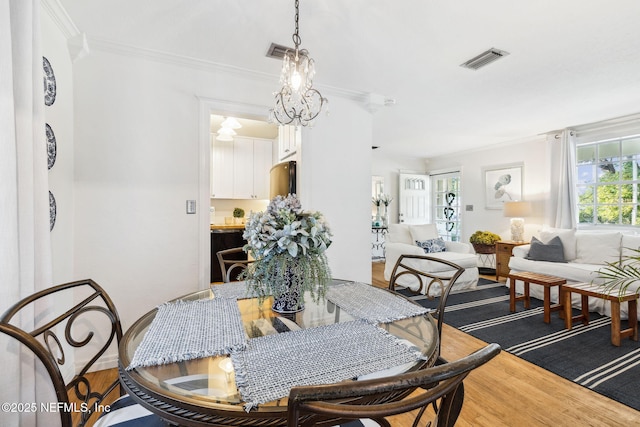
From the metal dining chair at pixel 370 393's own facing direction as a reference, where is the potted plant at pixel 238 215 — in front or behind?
in front

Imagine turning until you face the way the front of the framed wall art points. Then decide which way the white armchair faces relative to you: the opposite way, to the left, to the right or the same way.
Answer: to the left

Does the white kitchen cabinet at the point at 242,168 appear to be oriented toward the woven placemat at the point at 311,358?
yes

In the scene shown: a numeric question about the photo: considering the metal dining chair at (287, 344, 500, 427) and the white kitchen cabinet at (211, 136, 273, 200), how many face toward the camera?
1

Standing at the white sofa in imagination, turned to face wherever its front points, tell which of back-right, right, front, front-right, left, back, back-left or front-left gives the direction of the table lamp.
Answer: right

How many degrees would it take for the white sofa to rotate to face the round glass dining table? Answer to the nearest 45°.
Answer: approximately 45° to its left

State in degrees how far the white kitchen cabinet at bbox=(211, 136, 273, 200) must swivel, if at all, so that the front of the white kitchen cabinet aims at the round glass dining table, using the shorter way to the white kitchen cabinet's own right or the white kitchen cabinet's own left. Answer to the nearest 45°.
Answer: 0° — it already faces it

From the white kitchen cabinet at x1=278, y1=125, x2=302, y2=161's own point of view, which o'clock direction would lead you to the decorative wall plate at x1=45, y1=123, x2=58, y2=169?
The decorative wall plate is roughly at 12 o'clock from the white kitchen cabinet.

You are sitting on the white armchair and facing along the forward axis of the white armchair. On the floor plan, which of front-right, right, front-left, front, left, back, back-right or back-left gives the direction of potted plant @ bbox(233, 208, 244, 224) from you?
back-right

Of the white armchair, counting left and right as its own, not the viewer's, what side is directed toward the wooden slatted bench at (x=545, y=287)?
front

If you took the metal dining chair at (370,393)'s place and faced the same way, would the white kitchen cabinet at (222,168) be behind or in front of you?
in front

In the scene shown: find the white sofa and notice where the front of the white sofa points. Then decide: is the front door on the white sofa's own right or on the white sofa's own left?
on the white sofa's own right

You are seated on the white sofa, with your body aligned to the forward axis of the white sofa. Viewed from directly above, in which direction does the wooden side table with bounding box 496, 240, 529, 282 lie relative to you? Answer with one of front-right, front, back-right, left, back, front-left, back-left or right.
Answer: right

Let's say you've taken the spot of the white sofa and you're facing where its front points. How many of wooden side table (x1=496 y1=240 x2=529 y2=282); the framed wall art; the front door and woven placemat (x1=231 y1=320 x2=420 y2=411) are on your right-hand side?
3

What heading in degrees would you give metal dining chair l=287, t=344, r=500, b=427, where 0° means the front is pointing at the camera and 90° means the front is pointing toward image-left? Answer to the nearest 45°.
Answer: approximately 135°

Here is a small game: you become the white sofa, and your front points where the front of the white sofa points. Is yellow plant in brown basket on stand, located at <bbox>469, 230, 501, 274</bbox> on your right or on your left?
on your right

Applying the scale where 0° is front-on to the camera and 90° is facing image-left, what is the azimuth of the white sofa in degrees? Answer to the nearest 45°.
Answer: approximately 45°
